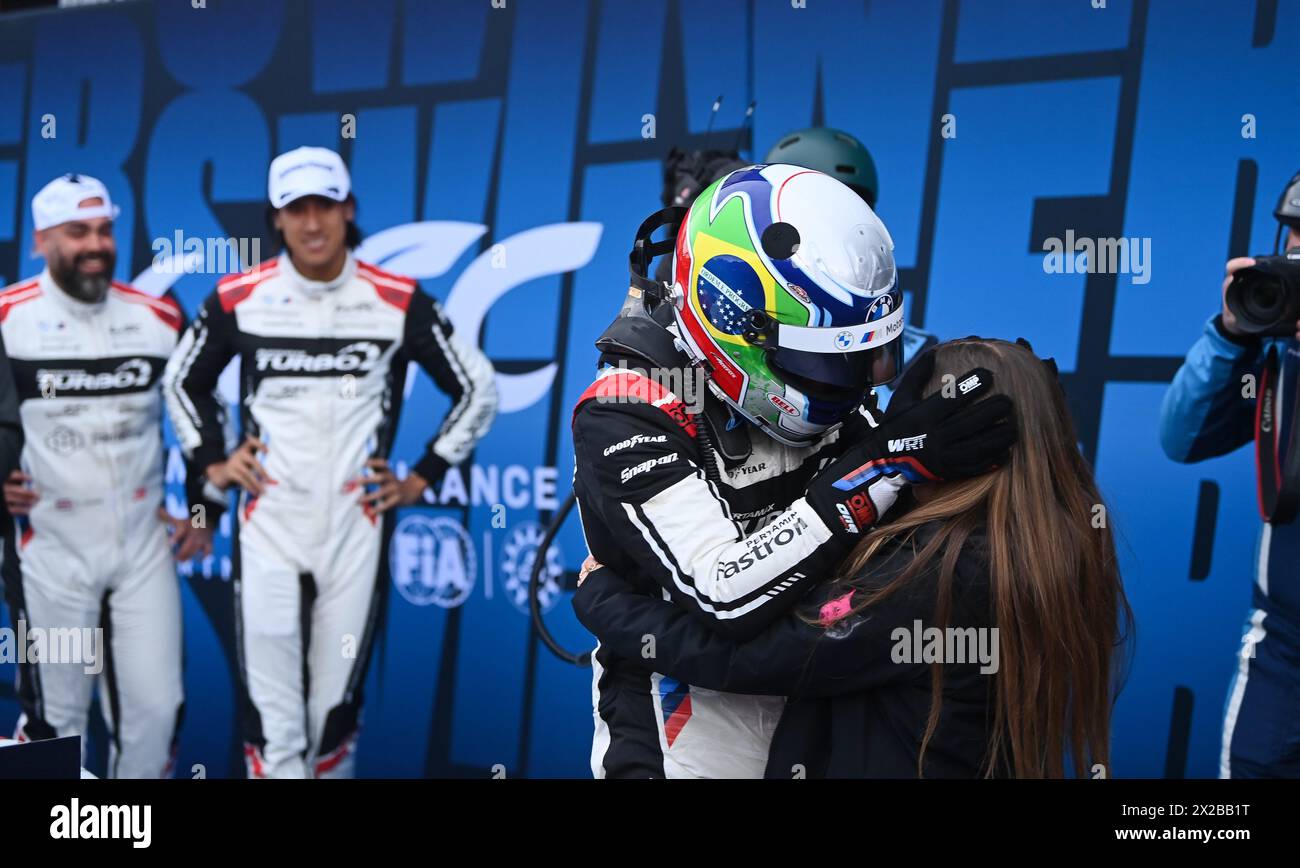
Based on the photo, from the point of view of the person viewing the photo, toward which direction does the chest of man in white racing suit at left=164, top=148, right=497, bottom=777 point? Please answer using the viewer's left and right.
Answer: facing the viewer

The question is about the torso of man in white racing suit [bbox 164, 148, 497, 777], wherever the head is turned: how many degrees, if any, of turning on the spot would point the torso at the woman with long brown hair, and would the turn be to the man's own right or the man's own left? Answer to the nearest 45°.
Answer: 0° — they already face them

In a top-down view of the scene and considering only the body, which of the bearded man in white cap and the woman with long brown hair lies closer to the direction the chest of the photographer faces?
the woman with long brown hair

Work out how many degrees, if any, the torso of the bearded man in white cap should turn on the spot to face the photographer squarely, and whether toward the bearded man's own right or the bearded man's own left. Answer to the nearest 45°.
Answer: approximately 45° to the bearded man's own left

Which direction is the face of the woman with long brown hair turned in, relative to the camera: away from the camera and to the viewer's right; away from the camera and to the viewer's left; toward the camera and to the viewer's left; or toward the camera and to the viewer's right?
away from the camera and to the viewer's left

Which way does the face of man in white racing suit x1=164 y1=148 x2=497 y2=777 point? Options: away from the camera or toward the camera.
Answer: toward the camera

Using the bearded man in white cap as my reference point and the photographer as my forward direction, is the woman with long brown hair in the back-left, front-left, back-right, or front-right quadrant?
front-right

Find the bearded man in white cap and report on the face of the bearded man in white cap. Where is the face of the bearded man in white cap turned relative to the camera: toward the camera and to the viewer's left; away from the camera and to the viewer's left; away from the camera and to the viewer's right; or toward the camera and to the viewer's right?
toward the camera and to the viewer's right

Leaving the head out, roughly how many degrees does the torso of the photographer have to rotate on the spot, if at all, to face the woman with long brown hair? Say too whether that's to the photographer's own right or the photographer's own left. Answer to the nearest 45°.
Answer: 0° — they already face them

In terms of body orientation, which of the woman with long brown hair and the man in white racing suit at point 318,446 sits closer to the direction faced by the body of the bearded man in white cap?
the woman with long brown hair

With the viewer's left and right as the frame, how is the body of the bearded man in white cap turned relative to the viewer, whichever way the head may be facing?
facing the viewer

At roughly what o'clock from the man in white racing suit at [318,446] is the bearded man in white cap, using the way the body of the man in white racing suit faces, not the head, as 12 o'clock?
The bearded man in white cap is roughly at 4 o'clock from the man in white racing suit.
